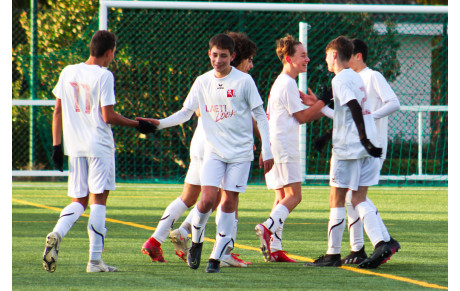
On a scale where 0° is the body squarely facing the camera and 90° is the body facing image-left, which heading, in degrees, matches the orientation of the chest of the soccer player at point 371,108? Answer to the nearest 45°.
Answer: approximately 90°

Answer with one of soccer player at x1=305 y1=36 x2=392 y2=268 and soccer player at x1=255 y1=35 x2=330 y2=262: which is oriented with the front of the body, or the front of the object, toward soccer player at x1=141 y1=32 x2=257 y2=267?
soccer player at x1=305 y1=36 x2=392 y2=268

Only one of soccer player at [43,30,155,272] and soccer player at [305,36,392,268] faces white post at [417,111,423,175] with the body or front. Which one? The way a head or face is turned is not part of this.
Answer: soccer player at [43,30,155,272]

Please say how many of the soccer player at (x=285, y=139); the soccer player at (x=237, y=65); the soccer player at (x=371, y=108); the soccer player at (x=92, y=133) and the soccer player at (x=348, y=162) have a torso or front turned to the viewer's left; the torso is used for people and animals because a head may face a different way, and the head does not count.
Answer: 2

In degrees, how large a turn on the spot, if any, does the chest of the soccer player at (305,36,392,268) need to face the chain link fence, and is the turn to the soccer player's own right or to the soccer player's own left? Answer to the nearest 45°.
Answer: approximately 90° to the soccer player's own right

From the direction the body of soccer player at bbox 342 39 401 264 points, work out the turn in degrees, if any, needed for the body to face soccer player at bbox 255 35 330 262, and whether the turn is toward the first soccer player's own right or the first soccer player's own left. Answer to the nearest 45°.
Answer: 0° — they already face them

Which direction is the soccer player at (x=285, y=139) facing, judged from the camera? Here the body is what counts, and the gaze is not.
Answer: to the viewer's right

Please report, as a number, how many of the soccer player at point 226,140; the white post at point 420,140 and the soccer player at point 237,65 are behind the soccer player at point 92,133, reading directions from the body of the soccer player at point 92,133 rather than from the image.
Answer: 0

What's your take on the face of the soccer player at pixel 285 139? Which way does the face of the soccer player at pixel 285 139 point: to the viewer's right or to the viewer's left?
to the viewer's right

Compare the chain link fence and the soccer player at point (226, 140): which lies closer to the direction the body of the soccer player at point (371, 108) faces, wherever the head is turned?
the soccer player

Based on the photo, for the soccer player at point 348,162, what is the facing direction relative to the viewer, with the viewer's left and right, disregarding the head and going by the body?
facing to the left of the viewer

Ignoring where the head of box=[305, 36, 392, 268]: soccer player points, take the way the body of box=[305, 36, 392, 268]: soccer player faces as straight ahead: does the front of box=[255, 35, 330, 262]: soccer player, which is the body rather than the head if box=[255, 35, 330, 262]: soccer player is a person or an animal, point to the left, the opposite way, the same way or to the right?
the opposite way
